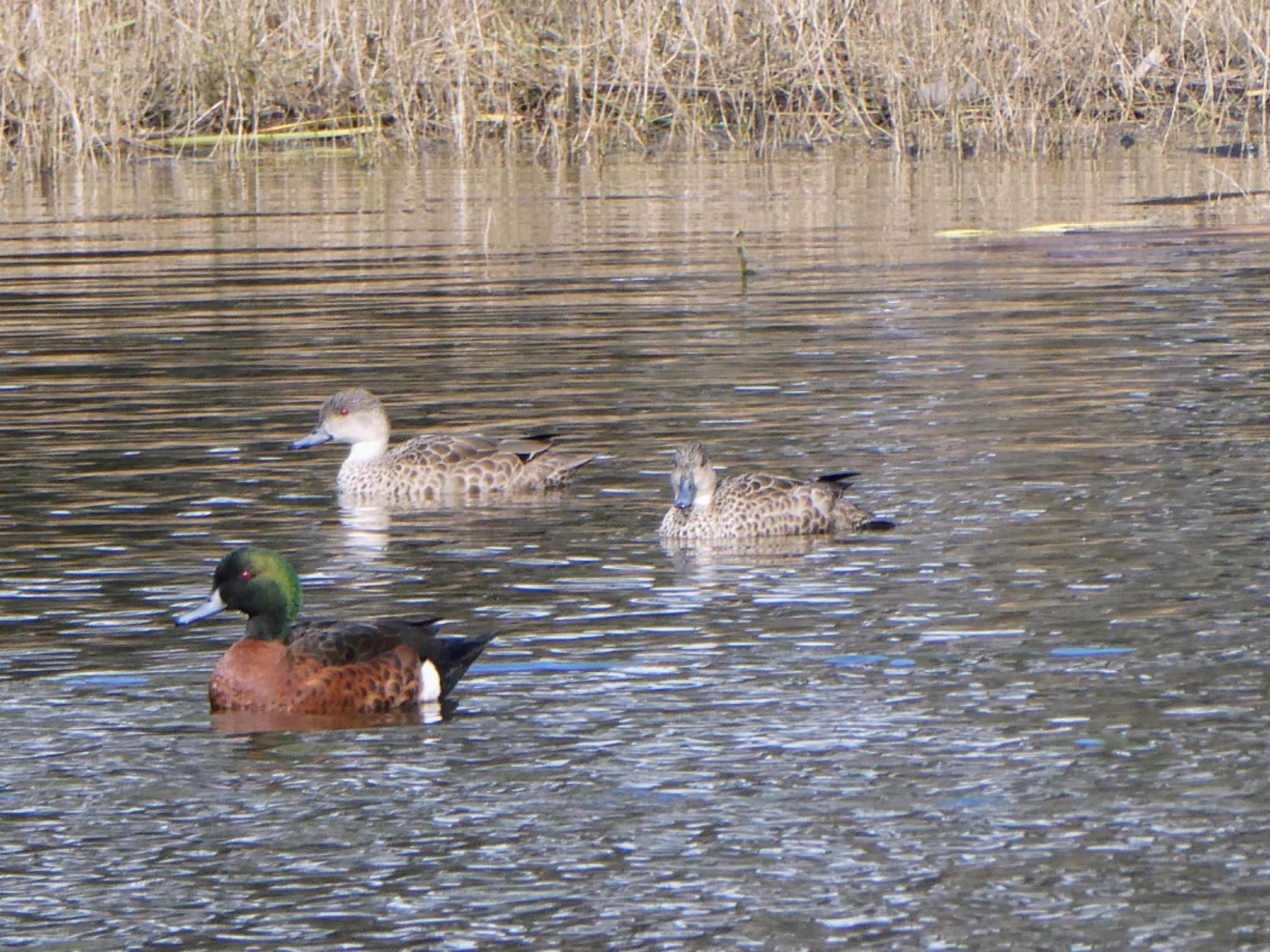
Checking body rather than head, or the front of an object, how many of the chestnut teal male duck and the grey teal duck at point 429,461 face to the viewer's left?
2

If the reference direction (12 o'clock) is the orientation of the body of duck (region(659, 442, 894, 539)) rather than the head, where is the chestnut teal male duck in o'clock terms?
The chestnut teal male duck is roughly at 10 o'clock from the duck.

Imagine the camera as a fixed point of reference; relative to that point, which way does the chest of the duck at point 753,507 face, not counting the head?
to the viewer's left

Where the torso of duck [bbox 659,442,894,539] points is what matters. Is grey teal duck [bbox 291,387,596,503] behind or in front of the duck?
in front

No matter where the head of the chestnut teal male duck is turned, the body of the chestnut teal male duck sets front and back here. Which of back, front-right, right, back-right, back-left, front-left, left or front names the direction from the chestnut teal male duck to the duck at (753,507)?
back-right

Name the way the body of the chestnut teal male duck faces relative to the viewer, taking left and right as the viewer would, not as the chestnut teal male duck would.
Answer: facing to the left of the viewer

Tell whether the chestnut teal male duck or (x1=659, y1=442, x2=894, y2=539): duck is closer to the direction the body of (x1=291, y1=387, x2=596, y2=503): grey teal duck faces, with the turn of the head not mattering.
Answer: the chestnut teal male duck

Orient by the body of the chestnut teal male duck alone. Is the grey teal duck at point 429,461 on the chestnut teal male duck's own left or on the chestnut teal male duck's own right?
on the chestnut teal male duck's own right

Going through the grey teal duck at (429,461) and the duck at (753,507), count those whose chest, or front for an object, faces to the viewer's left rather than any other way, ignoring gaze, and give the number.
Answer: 2

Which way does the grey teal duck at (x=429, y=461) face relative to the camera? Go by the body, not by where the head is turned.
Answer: to the viewer's left

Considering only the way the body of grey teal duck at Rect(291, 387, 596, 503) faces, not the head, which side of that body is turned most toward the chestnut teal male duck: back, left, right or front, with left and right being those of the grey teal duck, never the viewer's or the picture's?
left
